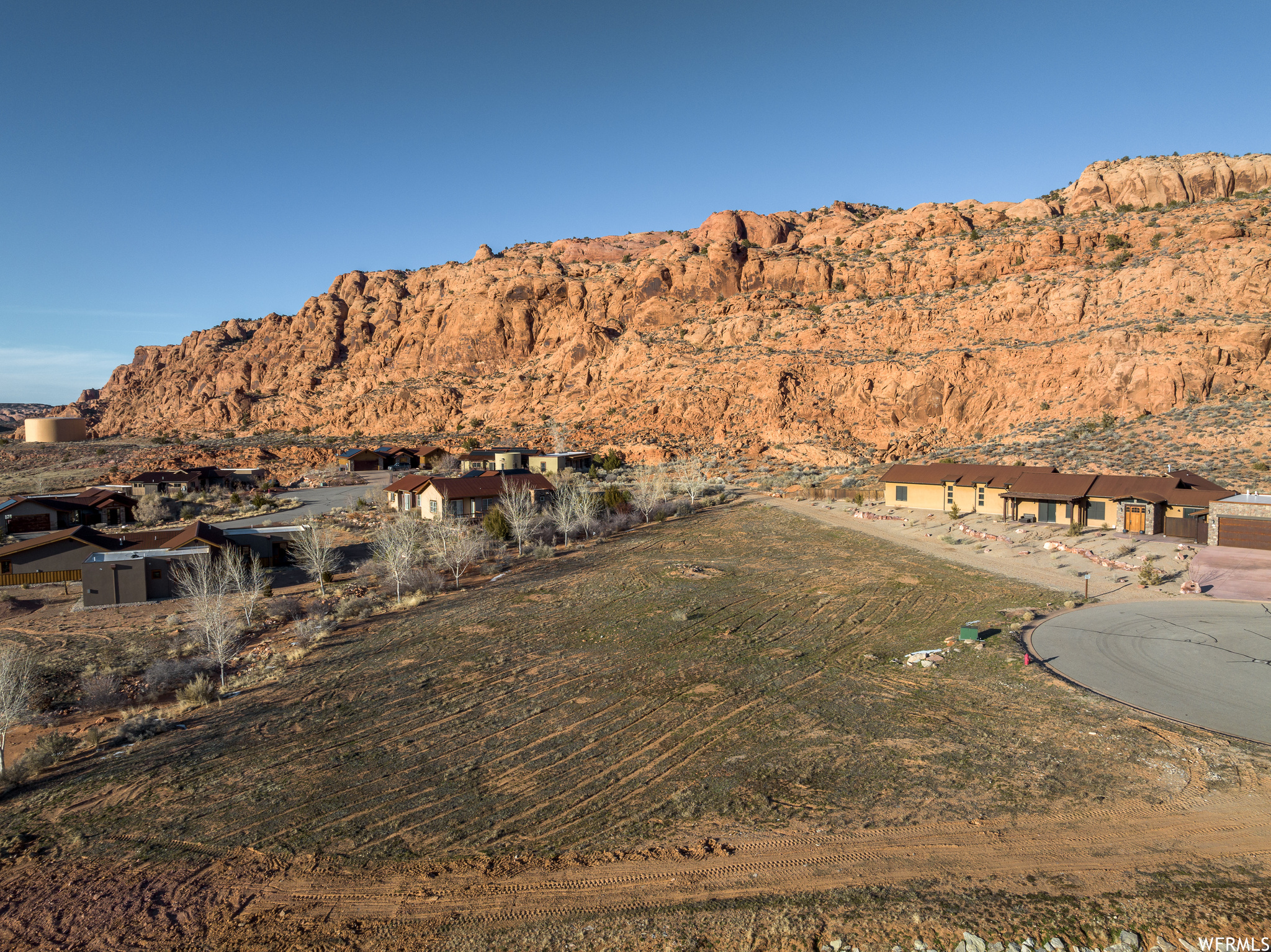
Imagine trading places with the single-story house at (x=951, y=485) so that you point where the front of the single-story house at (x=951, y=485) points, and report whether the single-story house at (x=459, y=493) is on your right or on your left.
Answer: on your right

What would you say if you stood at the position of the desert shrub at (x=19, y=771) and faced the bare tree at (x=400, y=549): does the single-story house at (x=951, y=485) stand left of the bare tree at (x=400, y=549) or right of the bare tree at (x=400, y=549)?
right

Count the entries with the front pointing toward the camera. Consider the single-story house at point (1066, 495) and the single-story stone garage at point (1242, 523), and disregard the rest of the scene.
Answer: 2

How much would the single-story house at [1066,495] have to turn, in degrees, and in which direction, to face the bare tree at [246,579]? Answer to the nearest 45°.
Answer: approximately 45° to its right

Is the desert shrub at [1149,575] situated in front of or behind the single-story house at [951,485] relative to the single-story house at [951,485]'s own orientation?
in front

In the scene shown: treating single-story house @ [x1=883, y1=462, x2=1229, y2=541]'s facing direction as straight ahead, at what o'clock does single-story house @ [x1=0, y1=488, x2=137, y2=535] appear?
single-story house @ [x1=0, y1=488, x2=137, y2=535] is roughly at 2 o'clock from single-story house @ [x1=883, y1=462, x2=1229, y2=541].

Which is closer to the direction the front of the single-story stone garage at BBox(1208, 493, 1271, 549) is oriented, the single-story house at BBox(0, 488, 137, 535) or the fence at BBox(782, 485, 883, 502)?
the single-story house

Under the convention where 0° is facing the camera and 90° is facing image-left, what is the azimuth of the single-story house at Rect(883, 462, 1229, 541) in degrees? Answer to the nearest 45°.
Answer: approximately 0°
